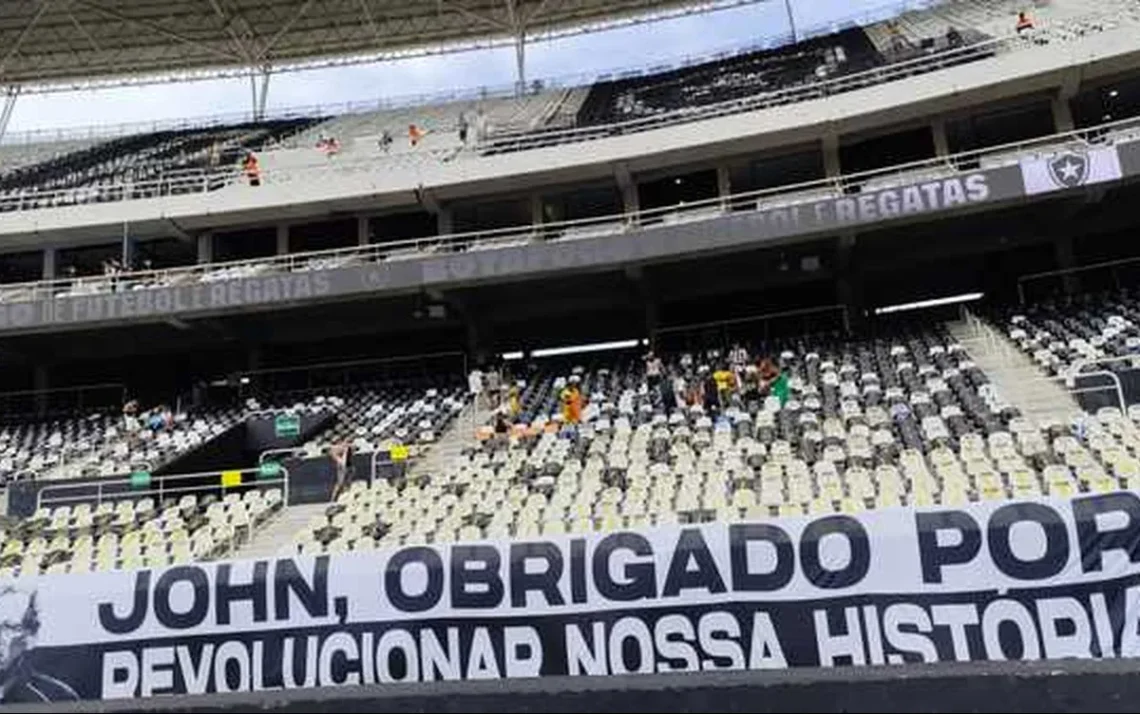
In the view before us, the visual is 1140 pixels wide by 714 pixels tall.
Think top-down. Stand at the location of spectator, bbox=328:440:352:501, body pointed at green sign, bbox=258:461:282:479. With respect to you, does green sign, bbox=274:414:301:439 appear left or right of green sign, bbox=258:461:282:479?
right

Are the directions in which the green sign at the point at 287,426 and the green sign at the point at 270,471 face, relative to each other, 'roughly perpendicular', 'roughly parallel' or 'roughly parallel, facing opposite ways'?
roughly parallel

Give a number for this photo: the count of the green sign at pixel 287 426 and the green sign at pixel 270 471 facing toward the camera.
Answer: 2

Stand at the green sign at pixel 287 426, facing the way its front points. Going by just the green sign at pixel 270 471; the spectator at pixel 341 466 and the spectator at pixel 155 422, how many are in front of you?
2

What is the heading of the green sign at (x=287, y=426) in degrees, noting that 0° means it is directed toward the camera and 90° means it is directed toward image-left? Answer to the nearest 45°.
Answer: approximately 0°

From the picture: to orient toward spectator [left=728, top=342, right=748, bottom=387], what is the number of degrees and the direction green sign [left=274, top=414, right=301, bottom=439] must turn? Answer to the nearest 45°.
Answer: approximately 90° to its left

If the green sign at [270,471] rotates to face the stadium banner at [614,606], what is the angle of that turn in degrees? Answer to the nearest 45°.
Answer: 0° — it already faces it

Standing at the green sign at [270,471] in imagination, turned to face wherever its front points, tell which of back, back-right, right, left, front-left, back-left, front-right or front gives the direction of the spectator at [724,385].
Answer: left

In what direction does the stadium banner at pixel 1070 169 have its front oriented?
toward the camera

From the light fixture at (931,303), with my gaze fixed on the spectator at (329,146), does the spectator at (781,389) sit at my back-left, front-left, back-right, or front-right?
front-left

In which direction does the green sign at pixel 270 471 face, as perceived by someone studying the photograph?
facing the viewer

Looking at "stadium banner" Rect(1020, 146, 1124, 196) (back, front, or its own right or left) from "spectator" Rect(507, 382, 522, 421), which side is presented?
right

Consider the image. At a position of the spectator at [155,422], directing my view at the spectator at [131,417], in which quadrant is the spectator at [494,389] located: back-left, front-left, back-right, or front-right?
back-right

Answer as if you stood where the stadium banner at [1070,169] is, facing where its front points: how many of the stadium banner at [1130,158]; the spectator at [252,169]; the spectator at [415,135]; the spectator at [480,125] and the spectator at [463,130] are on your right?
4

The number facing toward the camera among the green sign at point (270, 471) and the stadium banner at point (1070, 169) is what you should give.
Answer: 2
